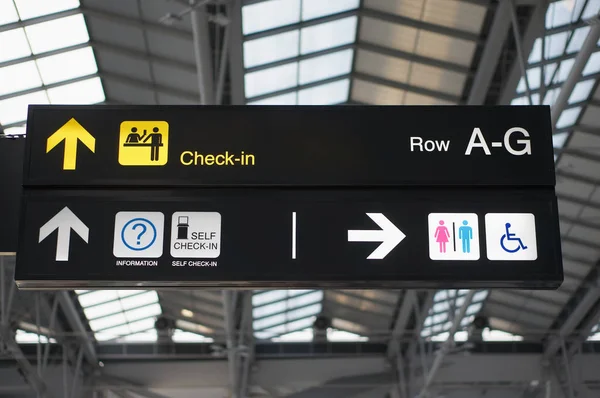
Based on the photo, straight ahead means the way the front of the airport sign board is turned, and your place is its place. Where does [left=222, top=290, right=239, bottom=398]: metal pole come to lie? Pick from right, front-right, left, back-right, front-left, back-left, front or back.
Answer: back

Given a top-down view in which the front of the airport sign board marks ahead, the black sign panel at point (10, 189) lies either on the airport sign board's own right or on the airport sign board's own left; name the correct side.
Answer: on the airport sign board's own right

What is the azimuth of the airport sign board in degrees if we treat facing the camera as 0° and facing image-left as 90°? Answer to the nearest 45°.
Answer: approximately 0°
